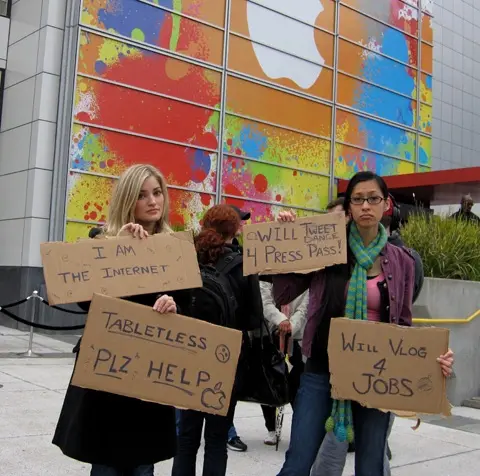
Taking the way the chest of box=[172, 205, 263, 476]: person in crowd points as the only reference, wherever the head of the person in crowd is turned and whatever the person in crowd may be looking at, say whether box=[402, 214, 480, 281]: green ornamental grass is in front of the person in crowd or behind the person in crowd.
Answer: in front

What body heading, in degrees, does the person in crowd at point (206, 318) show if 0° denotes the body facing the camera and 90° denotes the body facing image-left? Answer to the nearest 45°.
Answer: approximately 225°

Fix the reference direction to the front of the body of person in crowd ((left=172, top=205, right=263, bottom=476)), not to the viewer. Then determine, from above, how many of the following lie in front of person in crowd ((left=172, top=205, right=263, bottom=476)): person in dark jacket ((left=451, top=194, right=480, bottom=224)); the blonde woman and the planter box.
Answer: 2

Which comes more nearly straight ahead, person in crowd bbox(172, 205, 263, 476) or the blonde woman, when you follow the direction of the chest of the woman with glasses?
the blonde woman

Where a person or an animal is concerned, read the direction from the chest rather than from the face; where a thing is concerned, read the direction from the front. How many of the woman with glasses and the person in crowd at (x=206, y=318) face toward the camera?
1

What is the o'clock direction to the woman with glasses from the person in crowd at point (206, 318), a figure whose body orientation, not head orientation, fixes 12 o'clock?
The woman with glasses is roughly at 3 o'clock from the person in crowd.

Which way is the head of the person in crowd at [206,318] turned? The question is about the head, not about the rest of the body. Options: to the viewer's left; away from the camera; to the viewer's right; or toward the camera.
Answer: away from the camera

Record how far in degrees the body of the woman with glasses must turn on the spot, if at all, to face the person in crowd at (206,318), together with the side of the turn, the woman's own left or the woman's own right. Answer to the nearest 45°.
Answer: approximately 135° to the woman's own right

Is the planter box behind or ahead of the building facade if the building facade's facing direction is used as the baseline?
ahead

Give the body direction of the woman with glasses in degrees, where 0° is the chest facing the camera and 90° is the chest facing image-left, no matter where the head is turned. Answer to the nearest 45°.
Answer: approximately 0°

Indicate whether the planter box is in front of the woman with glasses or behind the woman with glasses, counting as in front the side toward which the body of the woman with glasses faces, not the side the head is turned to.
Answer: behind

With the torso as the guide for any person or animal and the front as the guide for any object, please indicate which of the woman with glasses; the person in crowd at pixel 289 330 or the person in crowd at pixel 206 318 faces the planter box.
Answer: the person in crowd at pixel 206 318
